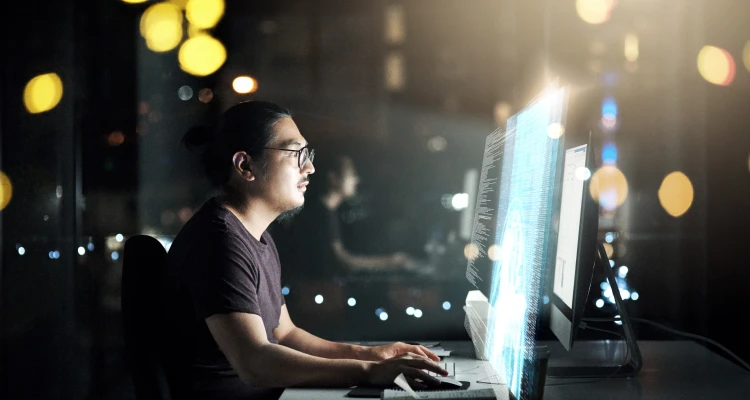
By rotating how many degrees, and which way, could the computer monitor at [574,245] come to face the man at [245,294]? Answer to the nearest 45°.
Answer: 0° — it already faces them

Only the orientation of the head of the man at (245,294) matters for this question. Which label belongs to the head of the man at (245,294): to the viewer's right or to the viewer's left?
to the viewer's right

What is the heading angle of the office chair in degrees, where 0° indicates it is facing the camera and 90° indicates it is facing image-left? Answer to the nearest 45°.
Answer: approximately 270°

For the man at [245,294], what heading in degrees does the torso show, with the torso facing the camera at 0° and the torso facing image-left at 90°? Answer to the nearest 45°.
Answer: approximately 270°

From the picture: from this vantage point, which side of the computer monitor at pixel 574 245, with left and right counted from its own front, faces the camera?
left

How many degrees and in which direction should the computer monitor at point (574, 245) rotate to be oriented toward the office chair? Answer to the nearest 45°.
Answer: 0° — it already faces it
